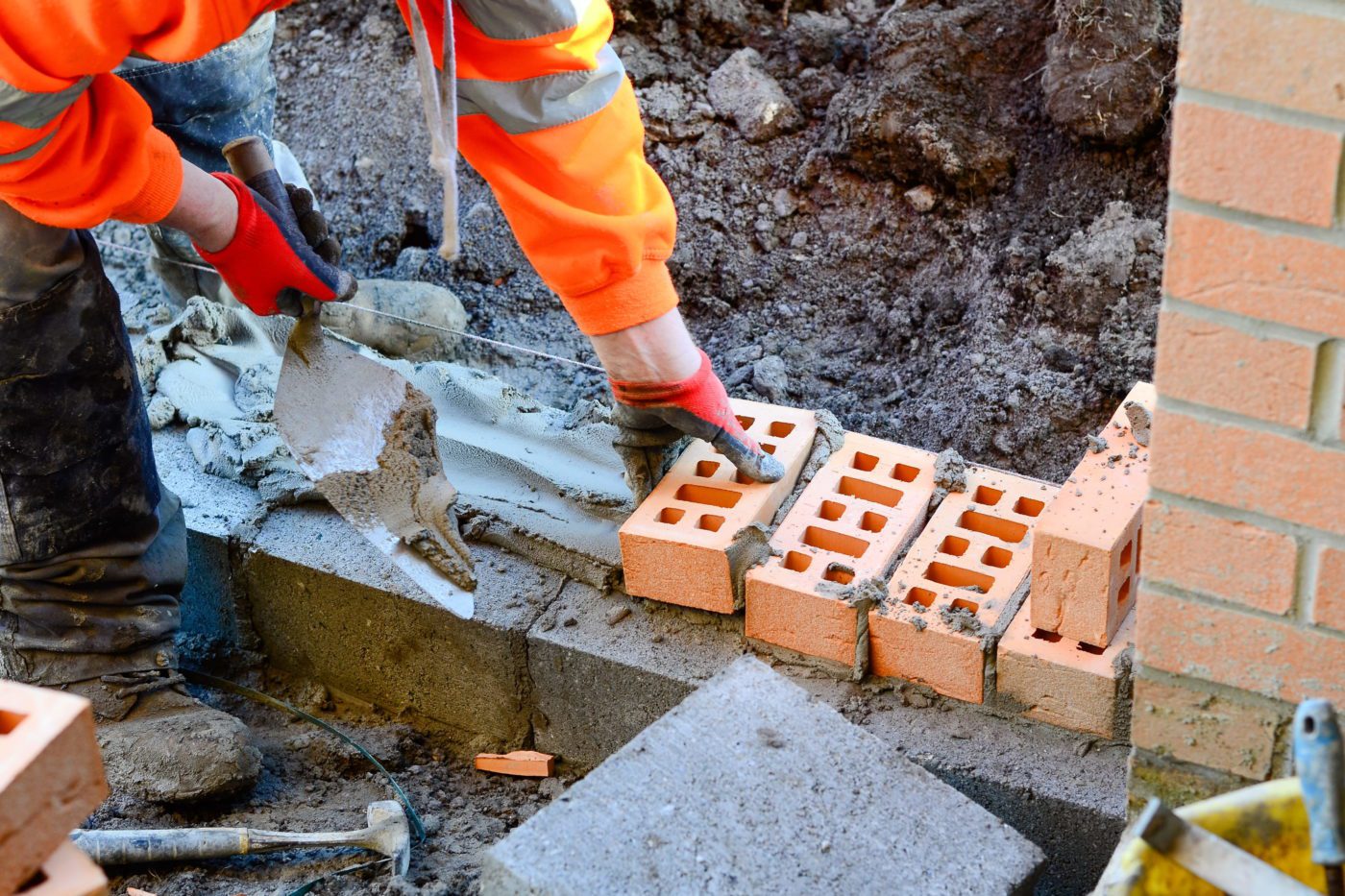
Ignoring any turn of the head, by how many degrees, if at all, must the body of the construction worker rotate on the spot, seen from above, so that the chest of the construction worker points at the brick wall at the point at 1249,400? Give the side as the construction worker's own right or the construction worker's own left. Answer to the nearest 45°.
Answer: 0° — they already face it

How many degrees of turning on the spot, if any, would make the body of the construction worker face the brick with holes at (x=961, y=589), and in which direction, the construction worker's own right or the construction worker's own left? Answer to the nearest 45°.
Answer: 0° — they already face it

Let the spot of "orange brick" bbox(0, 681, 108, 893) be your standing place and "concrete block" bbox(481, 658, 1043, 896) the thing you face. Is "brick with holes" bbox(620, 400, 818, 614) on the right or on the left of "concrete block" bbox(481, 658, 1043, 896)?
left

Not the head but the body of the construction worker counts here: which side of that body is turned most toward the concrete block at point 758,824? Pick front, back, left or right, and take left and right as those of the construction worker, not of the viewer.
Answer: front

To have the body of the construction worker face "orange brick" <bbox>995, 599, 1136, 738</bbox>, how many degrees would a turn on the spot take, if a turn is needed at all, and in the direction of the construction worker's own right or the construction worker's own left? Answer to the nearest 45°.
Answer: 0° — they already face it

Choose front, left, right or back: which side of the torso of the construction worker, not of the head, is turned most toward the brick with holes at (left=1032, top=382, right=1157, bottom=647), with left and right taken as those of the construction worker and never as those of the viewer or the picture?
front

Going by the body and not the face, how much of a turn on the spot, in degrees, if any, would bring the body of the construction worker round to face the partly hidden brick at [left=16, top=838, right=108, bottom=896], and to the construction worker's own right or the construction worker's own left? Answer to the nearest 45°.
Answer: approximately 45° to the construction worker's own right

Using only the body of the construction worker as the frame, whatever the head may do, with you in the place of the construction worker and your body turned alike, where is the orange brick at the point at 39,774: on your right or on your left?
on your right
